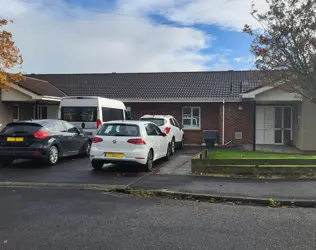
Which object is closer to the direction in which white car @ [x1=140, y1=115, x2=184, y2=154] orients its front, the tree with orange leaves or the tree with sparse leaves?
the tree with sparse leaves

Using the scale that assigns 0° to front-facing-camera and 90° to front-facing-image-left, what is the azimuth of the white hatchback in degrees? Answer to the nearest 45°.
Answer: approximately 225°

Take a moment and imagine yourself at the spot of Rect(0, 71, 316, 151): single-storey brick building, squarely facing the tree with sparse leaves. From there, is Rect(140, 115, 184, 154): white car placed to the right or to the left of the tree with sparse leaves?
right

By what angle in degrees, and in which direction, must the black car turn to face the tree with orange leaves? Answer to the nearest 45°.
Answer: approximately 45° to its left

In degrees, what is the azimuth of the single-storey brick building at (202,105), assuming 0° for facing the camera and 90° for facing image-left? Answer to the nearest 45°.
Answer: approximately 0°

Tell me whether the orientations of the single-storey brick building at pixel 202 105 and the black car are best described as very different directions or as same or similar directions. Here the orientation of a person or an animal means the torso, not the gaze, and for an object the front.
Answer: very different directions

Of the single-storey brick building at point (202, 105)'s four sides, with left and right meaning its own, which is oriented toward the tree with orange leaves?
right

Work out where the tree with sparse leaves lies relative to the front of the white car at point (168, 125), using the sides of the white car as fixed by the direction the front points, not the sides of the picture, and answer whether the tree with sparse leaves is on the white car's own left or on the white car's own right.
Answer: on the white car's own right

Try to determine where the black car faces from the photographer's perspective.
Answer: facing away from the viewer and to the right of the viewer

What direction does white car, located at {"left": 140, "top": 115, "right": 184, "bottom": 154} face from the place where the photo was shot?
facing away from the viewer and to the right of the viewer

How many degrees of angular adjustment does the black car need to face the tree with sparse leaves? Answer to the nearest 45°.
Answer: approximately 45° to its right

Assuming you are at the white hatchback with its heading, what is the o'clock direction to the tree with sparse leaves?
The tree with sparse leaves is roughly at 1 o'clock from the white hatchback.
